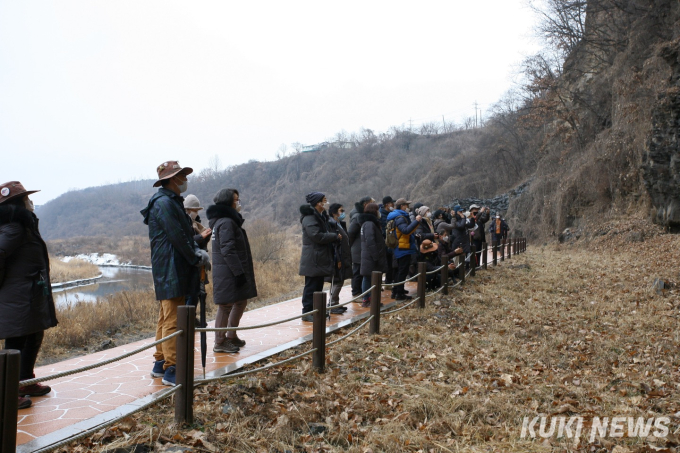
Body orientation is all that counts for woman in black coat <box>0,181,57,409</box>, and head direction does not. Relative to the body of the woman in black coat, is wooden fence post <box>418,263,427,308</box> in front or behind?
in front

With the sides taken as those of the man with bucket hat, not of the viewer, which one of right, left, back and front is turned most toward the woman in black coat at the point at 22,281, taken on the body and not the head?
back

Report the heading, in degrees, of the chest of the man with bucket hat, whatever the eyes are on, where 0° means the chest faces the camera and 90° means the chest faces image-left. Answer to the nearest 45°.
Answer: approximately 270°

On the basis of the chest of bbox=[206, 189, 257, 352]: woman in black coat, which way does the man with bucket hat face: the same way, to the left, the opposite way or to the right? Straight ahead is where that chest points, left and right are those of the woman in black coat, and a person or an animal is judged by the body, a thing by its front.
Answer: the same way

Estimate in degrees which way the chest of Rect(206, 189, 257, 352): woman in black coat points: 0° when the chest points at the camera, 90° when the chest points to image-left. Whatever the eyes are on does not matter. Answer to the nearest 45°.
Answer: approximately 270°

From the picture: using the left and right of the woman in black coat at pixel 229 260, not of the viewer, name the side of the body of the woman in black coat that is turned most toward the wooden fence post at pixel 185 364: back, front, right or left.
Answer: right

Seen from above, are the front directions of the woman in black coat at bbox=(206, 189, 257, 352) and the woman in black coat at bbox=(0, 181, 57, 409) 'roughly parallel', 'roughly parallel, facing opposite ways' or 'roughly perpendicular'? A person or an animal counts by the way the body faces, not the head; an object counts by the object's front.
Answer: roughly parallel

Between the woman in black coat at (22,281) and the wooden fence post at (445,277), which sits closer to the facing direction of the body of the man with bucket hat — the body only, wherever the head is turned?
the wooden fence post

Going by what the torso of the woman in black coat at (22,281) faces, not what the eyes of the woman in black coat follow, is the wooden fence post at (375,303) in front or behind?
in front

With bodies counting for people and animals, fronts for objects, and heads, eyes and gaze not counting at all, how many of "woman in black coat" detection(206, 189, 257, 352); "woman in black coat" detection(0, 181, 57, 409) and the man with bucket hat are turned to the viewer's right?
3

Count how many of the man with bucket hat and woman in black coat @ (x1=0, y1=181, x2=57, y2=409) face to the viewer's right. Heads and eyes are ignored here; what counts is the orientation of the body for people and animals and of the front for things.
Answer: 2

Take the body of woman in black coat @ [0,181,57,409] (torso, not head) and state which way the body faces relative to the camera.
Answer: to the viewer's right

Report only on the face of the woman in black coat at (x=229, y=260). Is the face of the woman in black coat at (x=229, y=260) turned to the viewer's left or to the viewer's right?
to the viewer's right

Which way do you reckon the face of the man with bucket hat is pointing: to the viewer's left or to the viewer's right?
to the viewer's right

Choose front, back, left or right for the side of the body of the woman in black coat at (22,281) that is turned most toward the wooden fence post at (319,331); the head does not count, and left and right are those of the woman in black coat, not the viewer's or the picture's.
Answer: front

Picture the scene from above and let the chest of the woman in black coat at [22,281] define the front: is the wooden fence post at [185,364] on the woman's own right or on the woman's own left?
on the woman's own right
